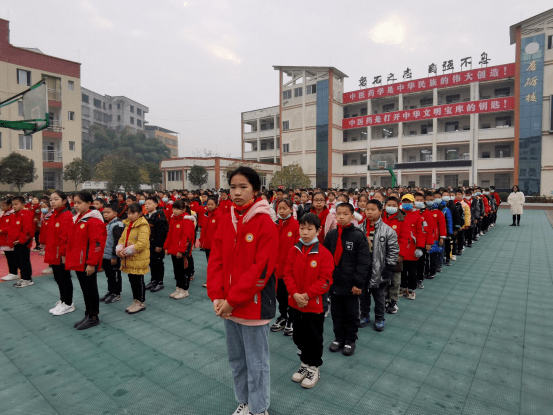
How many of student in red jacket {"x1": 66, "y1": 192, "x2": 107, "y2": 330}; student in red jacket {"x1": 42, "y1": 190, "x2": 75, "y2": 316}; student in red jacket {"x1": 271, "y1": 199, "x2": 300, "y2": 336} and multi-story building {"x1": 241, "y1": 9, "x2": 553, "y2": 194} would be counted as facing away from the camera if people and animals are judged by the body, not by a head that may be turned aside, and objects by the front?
0

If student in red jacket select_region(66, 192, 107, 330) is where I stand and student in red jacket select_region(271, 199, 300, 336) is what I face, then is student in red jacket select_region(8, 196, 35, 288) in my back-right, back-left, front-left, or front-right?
back-left

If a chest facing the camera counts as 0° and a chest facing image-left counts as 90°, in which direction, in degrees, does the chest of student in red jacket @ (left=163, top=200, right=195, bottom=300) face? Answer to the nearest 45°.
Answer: approximately 45°

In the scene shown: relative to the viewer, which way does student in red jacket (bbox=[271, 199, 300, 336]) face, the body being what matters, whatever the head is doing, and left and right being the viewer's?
facing the viewer and to the left of the viewer

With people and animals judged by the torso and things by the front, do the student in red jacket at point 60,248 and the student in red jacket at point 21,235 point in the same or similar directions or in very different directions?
same or similar directions

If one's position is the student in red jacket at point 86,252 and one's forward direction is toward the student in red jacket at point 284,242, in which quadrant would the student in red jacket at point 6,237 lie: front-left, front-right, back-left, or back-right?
back-left

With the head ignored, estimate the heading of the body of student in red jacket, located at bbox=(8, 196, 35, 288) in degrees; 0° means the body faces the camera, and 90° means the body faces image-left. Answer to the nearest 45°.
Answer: approximately 45°

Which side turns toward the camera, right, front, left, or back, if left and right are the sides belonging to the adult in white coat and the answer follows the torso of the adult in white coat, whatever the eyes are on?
front

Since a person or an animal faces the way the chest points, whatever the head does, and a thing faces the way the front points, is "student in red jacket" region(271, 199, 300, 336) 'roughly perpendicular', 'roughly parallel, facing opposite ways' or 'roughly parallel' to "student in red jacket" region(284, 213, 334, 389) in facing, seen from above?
roughly parallel

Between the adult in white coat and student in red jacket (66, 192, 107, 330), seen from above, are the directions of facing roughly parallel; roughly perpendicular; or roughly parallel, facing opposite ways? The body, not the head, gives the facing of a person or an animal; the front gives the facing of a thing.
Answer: roughly parallel

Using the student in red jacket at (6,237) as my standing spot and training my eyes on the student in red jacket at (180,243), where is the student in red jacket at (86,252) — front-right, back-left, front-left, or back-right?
front-right

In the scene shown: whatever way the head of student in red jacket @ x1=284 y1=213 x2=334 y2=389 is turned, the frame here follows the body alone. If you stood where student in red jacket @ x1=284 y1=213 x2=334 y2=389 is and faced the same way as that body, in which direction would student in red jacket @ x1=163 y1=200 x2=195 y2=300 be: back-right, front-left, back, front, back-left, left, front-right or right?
right

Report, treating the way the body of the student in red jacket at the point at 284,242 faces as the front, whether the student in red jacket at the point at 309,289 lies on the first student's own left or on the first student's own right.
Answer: on the first student's own left

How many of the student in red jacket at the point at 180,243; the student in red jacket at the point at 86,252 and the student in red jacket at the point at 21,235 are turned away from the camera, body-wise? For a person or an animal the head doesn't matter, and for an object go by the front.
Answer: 0

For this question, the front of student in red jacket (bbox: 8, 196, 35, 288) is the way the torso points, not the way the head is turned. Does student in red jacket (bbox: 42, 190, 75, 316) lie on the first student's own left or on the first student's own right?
on the first student's own left
